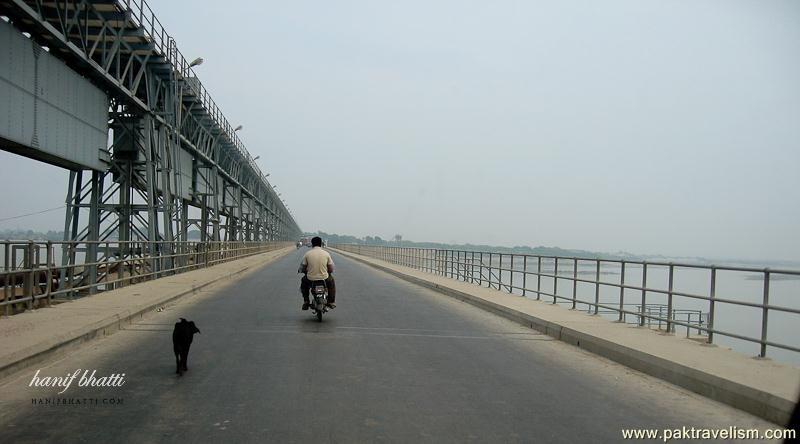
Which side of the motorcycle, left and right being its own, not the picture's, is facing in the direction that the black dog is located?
back

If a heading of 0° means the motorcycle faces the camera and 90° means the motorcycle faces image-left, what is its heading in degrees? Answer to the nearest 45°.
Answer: approximately 180°

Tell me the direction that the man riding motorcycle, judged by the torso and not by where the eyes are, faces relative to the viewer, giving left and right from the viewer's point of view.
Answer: facing away from the viewer

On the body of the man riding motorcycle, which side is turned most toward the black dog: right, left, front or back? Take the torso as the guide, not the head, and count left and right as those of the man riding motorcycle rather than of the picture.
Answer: back
